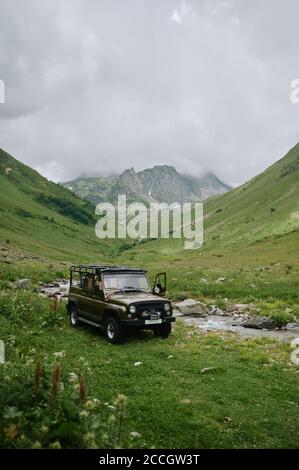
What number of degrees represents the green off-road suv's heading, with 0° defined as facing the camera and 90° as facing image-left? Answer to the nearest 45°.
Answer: approximately 315°

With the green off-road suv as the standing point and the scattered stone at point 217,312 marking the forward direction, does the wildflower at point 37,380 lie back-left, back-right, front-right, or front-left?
back-right

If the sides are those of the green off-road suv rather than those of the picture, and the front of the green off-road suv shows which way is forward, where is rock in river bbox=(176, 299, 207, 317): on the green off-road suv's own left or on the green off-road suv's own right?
on the green off-road suv's own left

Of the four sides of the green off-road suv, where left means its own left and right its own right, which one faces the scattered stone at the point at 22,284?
back

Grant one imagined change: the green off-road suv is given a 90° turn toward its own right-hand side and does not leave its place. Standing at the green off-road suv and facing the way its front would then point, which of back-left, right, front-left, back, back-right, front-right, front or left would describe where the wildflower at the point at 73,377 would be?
front-left

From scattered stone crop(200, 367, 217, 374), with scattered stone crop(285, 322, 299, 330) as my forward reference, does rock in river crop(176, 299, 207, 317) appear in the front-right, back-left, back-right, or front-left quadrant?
front-left

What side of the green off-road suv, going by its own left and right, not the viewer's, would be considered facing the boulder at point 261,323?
left

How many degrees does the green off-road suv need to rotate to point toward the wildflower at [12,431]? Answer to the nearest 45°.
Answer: approximately 45° to its right

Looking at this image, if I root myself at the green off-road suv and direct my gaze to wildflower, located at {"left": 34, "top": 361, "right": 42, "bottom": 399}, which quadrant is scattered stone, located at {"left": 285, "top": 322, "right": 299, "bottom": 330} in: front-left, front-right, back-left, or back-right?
back-left

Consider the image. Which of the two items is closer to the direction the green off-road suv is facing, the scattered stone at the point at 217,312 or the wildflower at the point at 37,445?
the wildflower

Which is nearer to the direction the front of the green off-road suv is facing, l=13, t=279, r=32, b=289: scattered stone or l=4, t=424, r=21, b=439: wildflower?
the wildflower

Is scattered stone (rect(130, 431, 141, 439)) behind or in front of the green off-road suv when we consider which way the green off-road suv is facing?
in front

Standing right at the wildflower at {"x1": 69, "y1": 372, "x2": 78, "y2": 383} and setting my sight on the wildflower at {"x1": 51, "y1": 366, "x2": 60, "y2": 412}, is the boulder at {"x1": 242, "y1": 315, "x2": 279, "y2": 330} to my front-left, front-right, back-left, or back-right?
back-left

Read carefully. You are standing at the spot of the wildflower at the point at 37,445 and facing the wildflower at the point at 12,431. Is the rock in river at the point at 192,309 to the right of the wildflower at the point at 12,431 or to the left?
right

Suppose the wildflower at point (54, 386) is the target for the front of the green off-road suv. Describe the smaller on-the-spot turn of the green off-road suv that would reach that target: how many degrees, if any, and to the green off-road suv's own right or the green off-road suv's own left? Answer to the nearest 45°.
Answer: approximately 45° to the green off-road suv's own right
